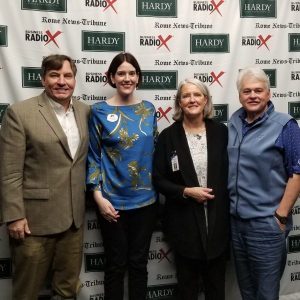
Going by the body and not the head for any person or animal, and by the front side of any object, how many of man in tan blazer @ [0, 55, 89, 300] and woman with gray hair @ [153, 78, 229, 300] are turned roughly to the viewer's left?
0

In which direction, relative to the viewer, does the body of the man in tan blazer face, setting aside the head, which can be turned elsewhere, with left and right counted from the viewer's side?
facing the viewer and to the right of the viewer

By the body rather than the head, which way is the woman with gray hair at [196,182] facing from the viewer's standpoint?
toward the camera

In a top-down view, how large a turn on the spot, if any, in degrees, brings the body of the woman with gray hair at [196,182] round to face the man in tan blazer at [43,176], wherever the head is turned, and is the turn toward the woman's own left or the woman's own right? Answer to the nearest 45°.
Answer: approximately 90° to the woman's own right

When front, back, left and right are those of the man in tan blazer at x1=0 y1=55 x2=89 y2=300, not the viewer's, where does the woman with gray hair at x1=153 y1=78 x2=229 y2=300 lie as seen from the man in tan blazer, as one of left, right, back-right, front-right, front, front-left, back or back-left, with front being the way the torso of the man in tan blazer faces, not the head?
front-left
